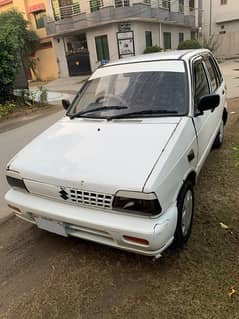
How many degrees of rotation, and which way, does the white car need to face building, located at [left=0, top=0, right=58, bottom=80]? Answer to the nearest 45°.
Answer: approximately 135° to its right

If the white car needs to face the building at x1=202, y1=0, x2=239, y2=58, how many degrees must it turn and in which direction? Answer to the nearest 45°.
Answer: approximately 180°

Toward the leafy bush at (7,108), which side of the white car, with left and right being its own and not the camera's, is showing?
right

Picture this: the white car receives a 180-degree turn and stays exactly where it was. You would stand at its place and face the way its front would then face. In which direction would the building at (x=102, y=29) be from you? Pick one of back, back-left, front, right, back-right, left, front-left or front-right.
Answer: front-left

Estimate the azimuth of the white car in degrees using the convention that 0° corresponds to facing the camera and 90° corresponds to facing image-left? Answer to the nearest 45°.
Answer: approximately 45°
